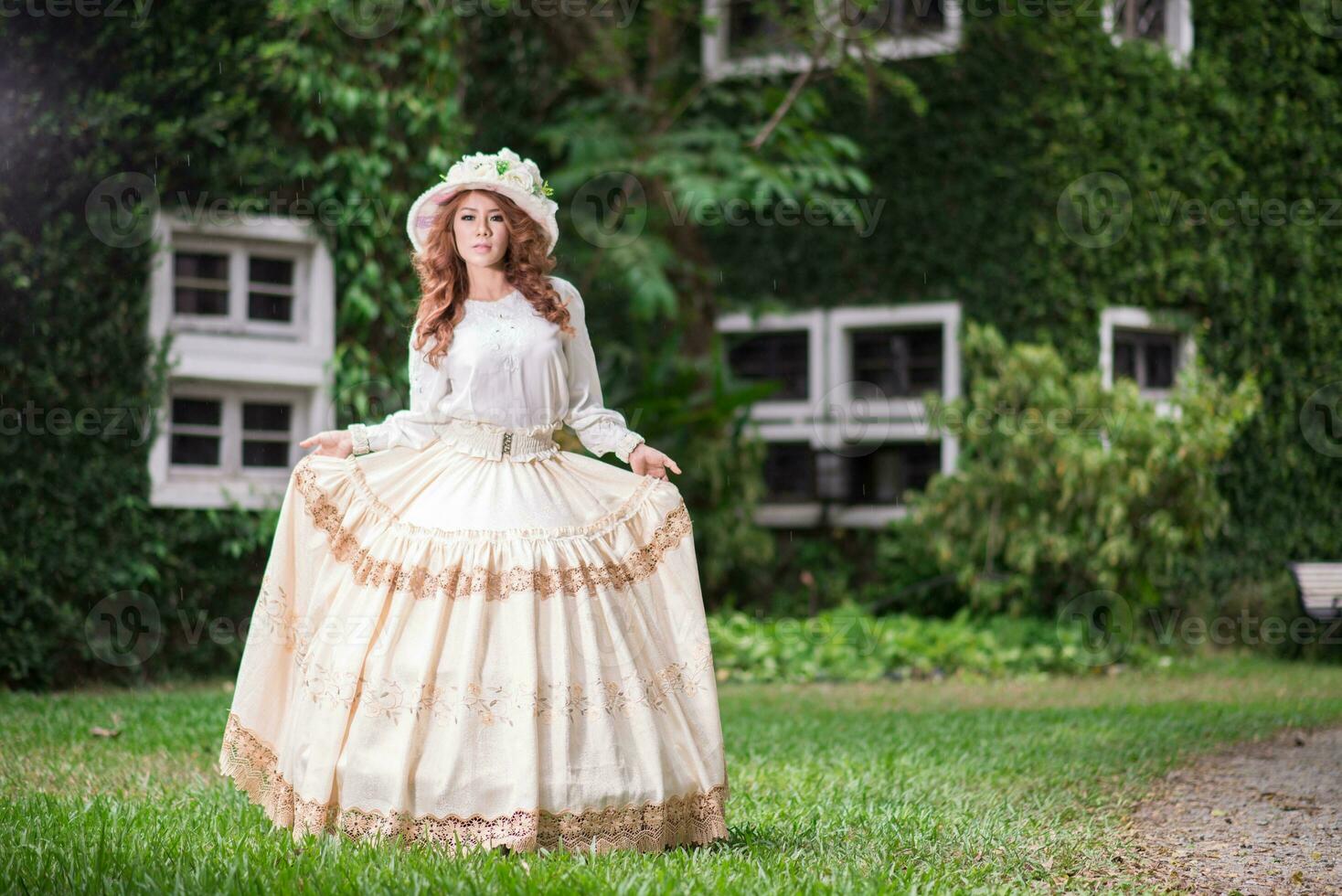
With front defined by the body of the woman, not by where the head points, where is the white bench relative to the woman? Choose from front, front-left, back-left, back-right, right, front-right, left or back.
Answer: back-left

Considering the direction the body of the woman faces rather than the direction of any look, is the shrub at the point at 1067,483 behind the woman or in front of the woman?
behind

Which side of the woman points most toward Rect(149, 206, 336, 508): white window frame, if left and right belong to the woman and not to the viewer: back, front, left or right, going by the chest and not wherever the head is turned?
back

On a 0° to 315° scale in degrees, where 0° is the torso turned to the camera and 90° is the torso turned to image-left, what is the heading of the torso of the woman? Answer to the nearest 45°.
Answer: approximately 0°
